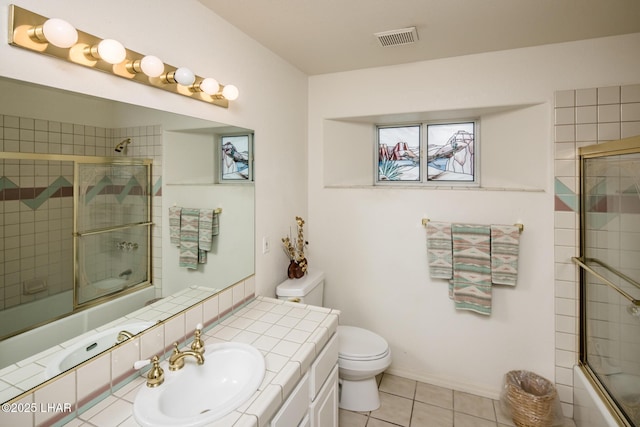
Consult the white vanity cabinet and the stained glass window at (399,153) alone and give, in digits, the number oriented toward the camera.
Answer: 1

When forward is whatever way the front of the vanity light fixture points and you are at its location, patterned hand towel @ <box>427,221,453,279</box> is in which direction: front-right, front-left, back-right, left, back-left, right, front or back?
front-left

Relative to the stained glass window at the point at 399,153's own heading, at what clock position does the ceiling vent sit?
The ceiling vent is roughly at 12 o'clock from the stained glass window.

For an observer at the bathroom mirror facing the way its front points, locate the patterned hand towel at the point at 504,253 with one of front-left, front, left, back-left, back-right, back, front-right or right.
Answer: front-left

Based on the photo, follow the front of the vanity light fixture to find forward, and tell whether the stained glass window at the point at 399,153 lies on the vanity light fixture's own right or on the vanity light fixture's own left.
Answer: on the vanity light fixture's own left

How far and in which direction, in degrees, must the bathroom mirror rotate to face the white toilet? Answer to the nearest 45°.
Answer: approximately 45° to its left

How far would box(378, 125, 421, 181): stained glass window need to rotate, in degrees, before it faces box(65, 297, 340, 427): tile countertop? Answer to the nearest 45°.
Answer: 0° — it already faces it

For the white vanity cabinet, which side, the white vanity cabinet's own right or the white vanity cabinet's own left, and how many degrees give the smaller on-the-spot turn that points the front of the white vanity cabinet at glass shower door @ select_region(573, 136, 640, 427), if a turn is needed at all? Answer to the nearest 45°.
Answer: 0° — it already faces it

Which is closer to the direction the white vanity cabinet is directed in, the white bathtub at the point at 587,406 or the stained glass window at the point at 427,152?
the white bathtub

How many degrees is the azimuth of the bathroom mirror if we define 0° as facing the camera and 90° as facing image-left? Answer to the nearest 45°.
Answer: approximately 315°

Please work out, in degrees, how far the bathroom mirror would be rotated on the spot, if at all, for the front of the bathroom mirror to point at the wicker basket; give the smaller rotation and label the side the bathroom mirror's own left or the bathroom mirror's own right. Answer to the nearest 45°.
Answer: approximately 45° to the bathroom mirror's own left

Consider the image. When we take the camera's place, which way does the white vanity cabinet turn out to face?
facing to the right of the viewer
